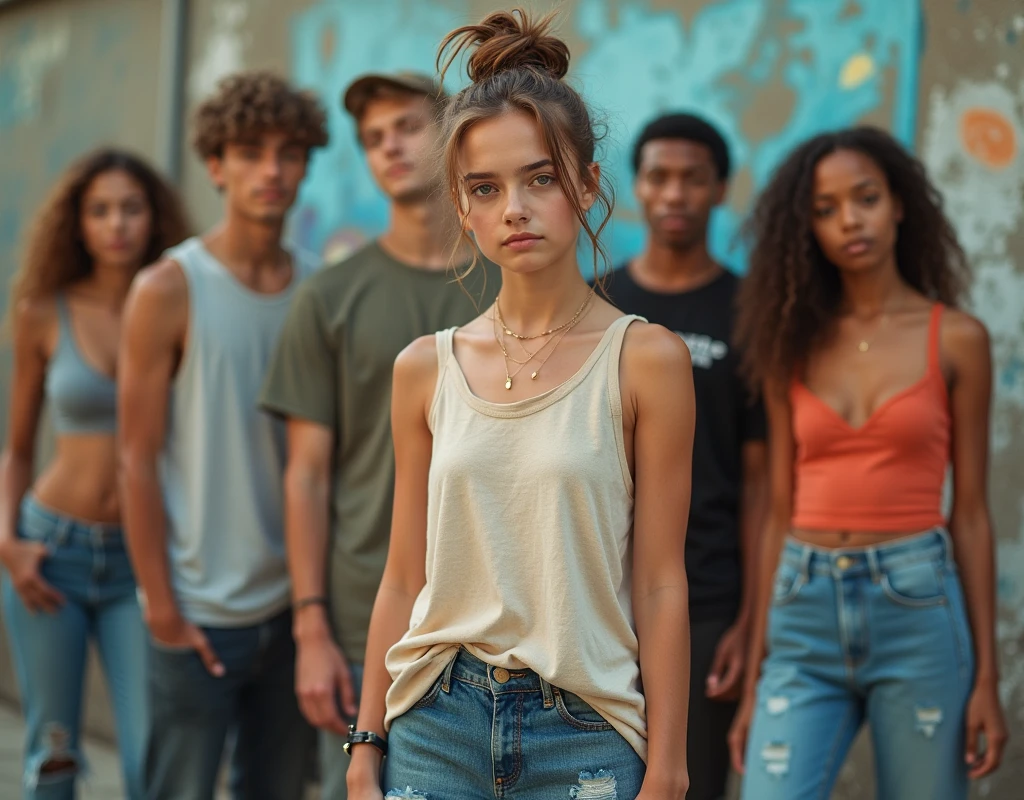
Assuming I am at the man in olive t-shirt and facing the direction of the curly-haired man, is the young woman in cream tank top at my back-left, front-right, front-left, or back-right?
back-left

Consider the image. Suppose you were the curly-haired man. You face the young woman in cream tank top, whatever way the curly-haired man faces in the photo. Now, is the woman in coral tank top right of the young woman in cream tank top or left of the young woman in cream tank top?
left

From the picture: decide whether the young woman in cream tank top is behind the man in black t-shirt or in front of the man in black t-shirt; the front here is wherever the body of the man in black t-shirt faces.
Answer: in front

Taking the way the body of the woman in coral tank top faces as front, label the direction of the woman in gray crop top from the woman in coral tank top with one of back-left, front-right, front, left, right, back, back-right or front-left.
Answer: right

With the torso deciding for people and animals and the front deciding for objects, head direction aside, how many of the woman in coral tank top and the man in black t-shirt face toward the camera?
2

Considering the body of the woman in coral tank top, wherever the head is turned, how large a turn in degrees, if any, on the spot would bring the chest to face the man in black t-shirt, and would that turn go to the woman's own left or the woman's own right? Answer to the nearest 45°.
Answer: approximately 135° to the woman's own right

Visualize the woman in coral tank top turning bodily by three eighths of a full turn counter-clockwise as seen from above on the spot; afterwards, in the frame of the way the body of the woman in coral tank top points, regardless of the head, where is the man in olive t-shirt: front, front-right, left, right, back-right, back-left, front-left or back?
back-left

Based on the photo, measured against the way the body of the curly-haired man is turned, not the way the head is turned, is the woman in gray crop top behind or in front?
behind

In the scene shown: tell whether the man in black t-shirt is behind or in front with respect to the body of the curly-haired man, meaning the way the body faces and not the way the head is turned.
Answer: in front

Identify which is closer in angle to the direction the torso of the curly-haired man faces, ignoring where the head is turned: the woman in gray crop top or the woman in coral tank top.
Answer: the woman in coral tank top
